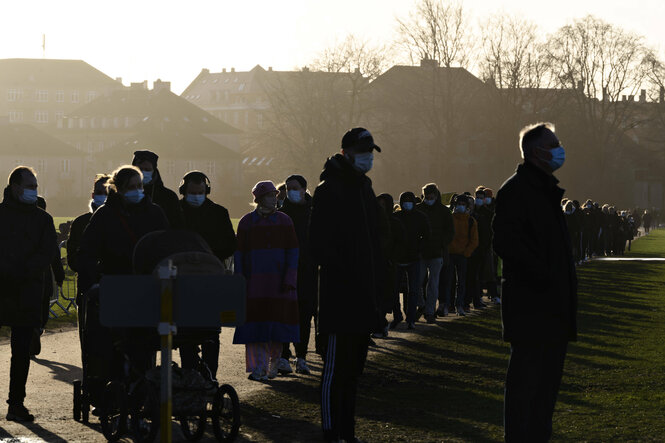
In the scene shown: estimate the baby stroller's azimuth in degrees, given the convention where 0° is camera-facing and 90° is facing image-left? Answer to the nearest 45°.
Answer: approximately 315°

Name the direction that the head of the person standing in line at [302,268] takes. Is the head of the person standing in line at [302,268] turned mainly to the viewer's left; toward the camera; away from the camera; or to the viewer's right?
toward the camera

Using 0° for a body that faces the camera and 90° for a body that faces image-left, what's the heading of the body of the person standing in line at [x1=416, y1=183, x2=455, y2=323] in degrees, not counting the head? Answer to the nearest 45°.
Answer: approximately 45°

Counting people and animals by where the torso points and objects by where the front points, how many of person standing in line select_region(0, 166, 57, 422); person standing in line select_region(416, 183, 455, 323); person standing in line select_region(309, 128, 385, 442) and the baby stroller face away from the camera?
0

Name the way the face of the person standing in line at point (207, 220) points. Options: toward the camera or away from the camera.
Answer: toward the camera

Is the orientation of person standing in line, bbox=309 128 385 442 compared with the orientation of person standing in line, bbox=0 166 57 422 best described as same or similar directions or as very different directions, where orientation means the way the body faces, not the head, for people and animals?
same or similar directions

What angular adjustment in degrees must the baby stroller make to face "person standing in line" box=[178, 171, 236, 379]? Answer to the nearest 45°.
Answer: approximately 135° to its left

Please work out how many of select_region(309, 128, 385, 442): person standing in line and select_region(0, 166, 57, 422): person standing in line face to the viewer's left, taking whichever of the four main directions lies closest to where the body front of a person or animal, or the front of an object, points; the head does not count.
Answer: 0

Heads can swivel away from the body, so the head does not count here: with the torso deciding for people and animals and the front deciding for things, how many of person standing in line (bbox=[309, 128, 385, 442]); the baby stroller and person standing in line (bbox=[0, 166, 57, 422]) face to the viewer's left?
0

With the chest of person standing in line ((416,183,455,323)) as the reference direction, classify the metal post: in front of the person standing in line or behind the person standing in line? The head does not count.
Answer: in front

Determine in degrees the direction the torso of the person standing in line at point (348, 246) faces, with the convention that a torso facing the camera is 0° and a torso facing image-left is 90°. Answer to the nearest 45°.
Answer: approximately 315°

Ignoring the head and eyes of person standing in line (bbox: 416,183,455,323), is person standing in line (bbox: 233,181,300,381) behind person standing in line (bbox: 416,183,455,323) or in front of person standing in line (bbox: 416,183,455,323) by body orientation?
in front
